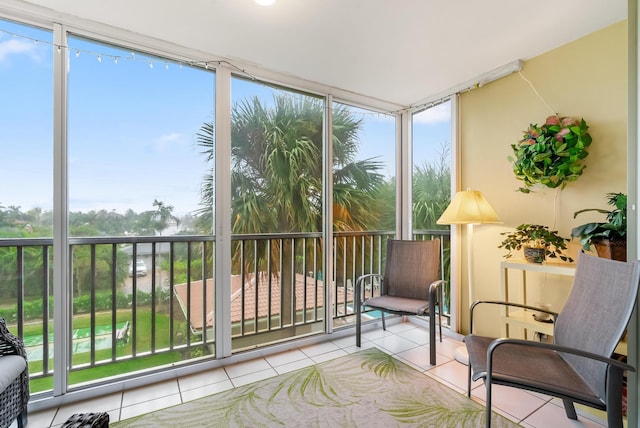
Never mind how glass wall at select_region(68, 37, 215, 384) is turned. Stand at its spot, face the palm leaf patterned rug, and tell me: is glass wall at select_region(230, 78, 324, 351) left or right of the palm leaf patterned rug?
left

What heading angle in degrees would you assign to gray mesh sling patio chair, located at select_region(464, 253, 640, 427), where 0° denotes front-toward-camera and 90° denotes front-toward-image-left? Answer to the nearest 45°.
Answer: approximately 90°

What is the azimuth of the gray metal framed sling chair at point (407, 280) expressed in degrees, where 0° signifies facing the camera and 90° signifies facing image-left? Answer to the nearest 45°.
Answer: approximately 45°

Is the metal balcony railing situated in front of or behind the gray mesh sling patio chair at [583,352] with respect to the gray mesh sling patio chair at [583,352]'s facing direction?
in front

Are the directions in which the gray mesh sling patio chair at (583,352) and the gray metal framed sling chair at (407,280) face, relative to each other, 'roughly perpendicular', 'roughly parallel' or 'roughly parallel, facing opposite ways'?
roughly perpendicular

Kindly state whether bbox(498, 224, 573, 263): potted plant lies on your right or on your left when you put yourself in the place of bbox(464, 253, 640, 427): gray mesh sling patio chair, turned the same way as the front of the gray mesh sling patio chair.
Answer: on your right
